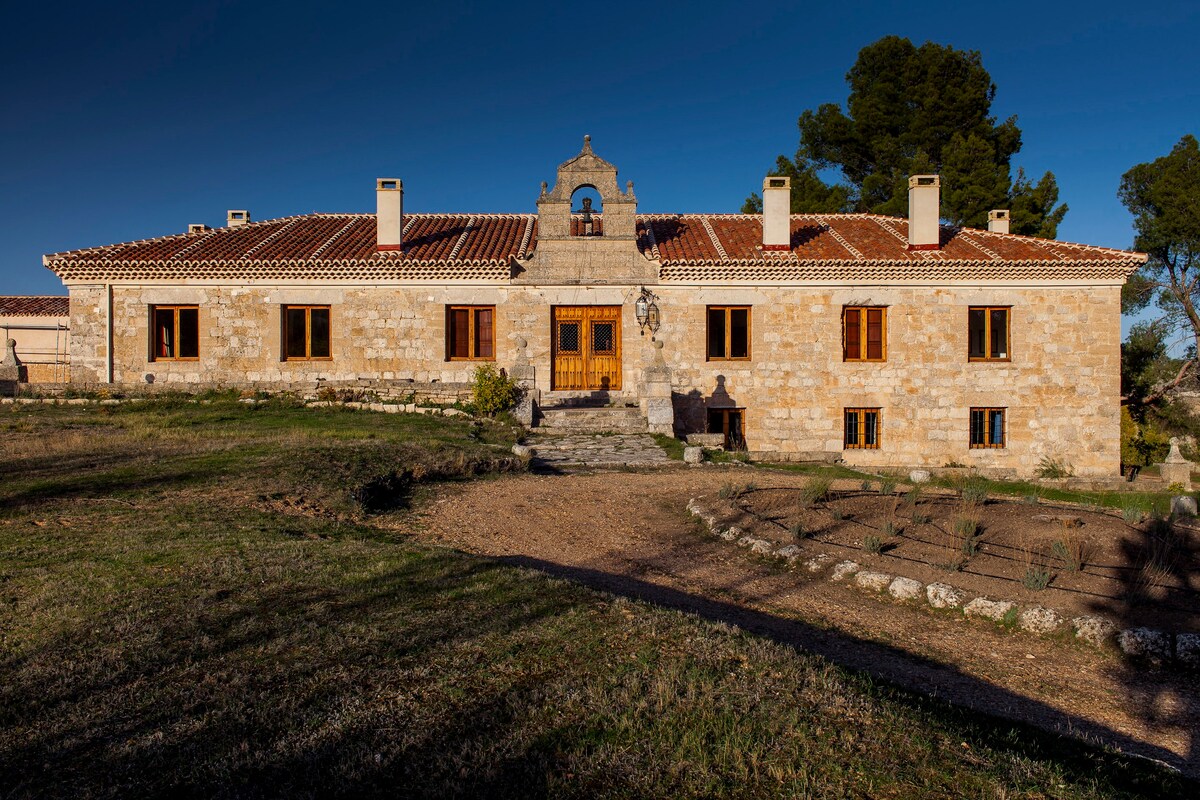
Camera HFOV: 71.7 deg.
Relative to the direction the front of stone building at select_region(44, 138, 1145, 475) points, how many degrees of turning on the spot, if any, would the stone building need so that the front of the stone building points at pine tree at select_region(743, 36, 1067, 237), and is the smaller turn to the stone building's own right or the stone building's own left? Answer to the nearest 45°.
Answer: approximately 135° to the stone building's own left

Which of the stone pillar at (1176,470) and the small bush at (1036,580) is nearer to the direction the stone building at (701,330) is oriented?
the small bush

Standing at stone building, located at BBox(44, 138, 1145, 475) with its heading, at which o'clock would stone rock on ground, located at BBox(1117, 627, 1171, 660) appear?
The stone rock on ground is roughly at 12 o'clock from the stone building.

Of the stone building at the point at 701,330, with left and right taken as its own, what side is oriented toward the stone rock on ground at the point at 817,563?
front

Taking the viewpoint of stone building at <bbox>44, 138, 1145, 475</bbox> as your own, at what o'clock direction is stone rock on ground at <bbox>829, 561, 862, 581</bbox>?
The stone rock on ground is roughly at 12 o'clock from the stone building.

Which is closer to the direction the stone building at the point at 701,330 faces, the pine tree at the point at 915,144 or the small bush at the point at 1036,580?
the small bush

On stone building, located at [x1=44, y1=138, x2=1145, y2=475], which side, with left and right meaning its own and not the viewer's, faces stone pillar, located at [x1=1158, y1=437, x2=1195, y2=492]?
left

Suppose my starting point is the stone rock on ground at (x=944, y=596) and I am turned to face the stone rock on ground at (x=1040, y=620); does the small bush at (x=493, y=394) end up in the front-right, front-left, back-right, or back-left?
back-left

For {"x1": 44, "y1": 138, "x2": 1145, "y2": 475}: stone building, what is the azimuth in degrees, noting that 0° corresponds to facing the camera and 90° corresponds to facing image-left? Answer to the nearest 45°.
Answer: approximately 0°

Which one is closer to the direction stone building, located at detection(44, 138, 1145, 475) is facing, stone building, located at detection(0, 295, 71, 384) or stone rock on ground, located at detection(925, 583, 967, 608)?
the stone rock on ground

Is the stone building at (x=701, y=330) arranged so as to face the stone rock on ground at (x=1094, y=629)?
yes

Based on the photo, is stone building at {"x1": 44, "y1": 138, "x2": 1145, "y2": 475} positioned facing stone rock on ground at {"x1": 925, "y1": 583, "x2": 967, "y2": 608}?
yes

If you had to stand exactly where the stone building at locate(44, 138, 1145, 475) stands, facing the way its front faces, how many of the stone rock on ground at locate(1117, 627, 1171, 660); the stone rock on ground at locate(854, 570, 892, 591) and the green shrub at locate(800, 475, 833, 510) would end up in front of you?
3

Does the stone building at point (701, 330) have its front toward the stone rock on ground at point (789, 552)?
yes
